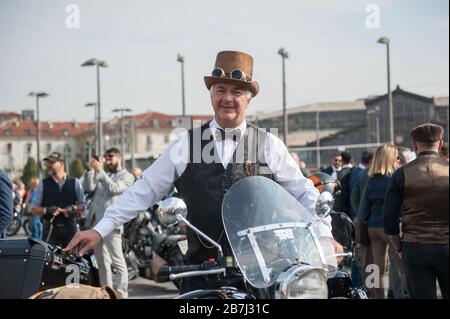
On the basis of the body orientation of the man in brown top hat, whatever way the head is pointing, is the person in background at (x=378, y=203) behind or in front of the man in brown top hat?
behind

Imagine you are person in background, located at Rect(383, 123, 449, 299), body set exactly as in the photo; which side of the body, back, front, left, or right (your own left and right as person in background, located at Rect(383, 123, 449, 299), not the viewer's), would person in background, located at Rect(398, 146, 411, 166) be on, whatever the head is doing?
front

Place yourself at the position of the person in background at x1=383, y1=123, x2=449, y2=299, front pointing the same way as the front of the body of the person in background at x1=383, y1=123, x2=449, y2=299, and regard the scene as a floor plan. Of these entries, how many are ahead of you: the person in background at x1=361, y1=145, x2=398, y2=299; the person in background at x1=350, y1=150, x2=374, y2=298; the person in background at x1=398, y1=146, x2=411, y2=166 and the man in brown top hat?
3

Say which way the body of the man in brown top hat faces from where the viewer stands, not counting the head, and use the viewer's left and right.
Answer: facing the viewer

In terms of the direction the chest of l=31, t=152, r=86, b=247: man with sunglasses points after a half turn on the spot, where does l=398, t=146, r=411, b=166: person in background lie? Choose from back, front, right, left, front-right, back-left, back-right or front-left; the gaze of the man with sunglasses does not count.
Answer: right

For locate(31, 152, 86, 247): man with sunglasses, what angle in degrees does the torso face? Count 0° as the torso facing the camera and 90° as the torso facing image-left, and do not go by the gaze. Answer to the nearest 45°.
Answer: approximately 0°

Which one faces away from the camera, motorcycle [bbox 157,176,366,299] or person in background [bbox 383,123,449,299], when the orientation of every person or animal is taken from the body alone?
the person in background

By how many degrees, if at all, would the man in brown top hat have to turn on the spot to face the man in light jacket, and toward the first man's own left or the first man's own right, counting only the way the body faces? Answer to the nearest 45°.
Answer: approximately 180°

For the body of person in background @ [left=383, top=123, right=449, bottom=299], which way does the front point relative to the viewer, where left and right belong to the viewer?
facing away from the viewer
